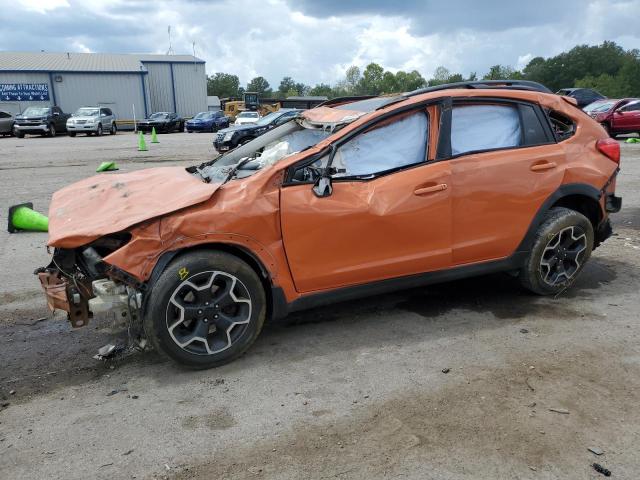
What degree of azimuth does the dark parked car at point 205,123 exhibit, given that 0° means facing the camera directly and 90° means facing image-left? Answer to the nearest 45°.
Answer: approximately 45°

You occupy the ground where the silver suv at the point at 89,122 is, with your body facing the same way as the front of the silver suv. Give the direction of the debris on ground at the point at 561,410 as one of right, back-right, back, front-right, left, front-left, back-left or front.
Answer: front-left

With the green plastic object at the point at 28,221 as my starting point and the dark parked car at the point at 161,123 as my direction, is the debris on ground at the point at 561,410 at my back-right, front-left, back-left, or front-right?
back-right

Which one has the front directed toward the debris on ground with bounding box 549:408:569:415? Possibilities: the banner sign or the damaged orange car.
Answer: the banner sign

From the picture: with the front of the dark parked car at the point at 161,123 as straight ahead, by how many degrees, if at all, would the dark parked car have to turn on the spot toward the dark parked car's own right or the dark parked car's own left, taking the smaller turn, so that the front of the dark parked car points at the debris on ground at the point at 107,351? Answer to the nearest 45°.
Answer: approximately 45° to the dark parked car's own left

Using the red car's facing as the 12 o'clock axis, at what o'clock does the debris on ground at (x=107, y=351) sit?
The debris on ground is roughly at 11 o'clock from the red car.

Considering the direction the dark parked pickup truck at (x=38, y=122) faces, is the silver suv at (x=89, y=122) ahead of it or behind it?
behind

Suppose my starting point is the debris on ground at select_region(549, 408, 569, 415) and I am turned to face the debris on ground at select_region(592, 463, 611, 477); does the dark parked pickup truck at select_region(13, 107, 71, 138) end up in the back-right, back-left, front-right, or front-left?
back-right
